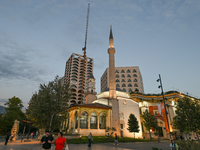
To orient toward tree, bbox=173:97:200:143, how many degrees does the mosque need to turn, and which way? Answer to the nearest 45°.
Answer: approximately 135° to its left

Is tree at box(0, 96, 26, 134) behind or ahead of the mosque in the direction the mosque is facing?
ahead

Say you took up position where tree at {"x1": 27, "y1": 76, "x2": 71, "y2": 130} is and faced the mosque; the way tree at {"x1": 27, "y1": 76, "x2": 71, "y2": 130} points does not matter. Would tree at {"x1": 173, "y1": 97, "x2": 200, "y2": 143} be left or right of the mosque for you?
right

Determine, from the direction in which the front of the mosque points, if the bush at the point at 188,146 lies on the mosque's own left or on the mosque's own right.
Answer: on the mosque's own left
